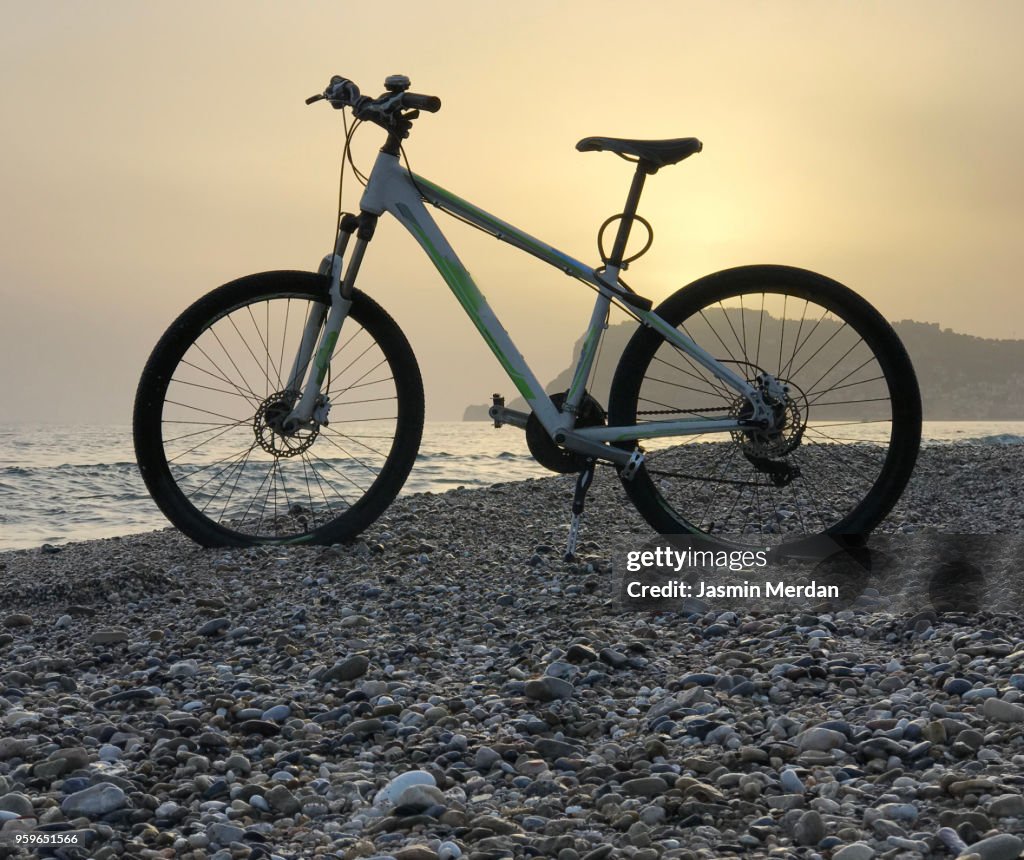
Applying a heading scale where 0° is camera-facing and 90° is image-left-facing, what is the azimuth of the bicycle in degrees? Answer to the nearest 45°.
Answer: approximately 90°
